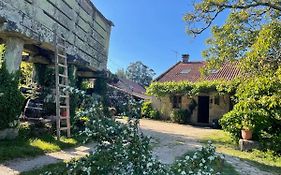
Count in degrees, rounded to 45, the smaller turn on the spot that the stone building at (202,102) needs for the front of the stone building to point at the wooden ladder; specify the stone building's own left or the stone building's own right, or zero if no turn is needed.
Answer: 0° — it already faces it

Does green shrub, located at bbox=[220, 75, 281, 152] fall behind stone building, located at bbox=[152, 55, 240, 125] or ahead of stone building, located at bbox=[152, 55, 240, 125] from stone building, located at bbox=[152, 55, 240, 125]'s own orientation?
ahead

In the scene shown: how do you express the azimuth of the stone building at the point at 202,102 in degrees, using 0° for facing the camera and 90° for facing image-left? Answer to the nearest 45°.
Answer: approximately 0°

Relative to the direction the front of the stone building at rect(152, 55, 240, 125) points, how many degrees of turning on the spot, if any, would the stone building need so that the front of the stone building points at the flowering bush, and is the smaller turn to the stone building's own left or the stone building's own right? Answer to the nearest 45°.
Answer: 0° — it already faces it

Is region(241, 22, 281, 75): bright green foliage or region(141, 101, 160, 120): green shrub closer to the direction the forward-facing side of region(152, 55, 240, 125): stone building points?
the bright green foliage

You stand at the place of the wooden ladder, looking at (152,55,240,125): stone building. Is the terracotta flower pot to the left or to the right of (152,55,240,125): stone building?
right

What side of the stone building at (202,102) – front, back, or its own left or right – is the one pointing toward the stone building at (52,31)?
front

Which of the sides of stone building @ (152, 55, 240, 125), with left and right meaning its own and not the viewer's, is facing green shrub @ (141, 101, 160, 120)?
right
